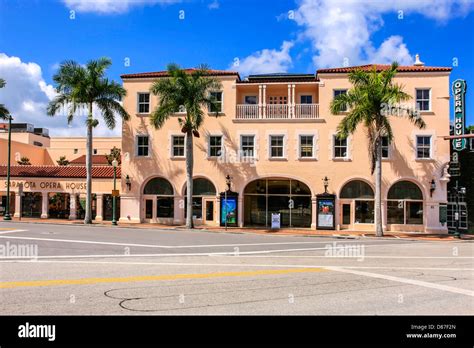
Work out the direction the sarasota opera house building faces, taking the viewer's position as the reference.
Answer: facing the viewer

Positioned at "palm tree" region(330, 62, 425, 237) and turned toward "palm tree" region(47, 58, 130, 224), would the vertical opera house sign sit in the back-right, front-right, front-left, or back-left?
back-right

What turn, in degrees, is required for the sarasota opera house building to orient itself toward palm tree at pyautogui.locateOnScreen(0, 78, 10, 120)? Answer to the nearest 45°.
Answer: approximately 90° to its right

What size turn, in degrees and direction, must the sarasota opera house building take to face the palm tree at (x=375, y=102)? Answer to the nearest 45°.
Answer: approximately 45° to its left

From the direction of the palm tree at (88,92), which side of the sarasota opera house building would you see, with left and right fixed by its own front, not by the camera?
right

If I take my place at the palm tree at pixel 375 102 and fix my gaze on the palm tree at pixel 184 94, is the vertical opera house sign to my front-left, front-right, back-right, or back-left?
back-right

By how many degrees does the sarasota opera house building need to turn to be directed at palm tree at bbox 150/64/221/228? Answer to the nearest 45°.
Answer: approximately 45° to its right
